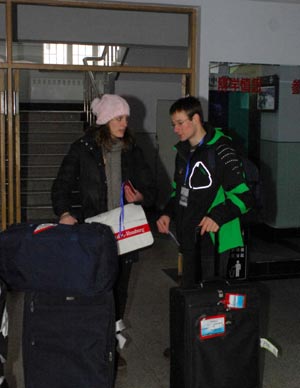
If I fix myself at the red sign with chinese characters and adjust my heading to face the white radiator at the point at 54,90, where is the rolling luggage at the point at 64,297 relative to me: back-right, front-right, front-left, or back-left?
back-left

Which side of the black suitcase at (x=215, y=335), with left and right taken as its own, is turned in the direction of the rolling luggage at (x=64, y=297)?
right

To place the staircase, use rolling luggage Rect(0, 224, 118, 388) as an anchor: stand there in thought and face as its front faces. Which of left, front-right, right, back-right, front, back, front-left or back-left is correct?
back

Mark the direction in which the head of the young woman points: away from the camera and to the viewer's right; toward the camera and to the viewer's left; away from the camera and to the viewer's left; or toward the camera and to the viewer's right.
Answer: toward the camera and to the viewer's right

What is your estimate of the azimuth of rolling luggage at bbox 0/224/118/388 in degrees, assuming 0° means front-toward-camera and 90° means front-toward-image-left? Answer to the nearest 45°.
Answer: approximately 0°

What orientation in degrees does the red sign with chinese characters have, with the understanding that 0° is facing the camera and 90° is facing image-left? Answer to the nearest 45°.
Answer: approximately 0°

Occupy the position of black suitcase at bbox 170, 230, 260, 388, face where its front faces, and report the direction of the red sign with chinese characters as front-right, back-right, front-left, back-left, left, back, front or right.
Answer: back

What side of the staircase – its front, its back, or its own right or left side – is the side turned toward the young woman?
front

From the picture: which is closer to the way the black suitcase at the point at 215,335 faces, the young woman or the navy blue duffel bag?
the navy blue duffel bag

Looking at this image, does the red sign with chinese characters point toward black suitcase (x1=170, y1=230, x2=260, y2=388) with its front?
yes
